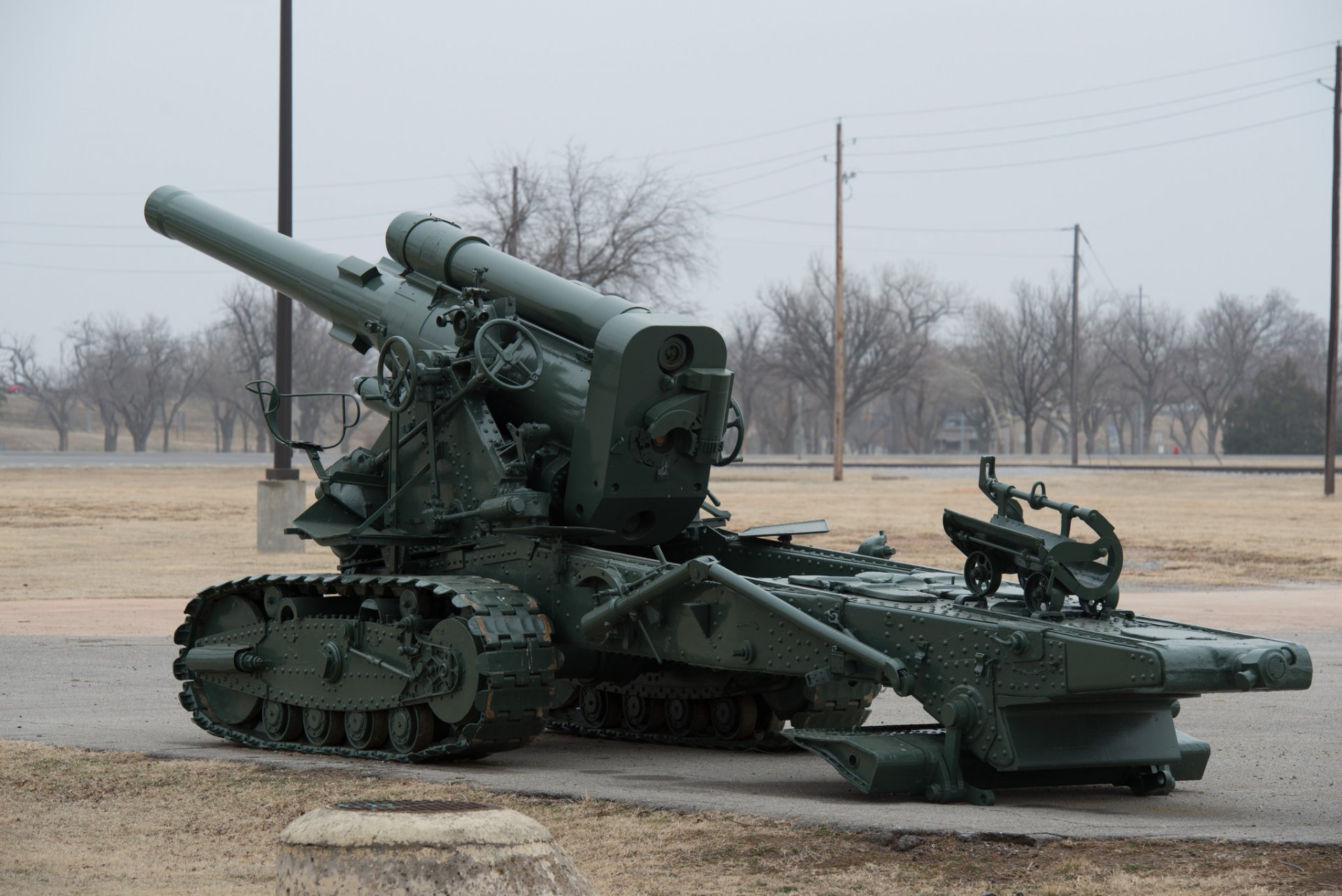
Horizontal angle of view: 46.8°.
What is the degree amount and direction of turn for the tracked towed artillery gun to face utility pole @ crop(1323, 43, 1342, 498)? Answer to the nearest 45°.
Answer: approximately 90° to its right

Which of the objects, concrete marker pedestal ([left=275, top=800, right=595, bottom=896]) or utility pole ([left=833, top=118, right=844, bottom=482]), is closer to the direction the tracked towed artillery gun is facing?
the utility pole

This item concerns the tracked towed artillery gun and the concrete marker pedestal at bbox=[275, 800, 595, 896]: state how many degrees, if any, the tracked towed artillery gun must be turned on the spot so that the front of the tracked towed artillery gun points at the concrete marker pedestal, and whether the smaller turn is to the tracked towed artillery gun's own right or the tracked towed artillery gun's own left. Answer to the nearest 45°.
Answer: approximately 135° to the tracked towed artillery gun's own left

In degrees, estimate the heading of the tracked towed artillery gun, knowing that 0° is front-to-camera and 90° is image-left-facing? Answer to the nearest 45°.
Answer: approximately 135°

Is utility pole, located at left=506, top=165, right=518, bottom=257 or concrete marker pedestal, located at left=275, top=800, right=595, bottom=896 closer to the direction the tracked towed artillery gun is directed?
the utility pole

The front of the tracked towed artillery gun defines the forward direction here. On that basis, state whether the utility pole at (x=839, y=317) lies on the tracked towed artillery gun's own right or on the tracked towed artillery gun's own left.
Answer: on the tracked towed artillery gun's own right
